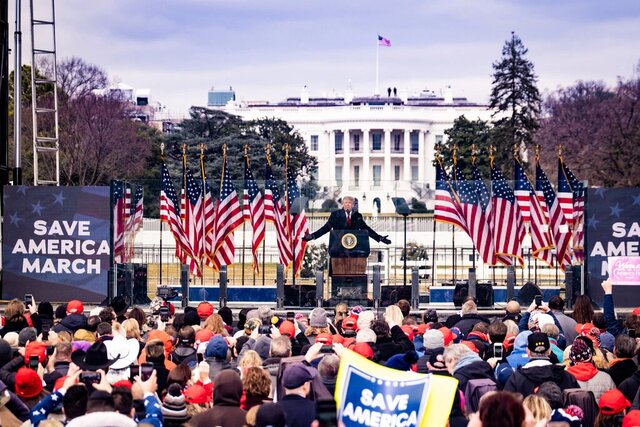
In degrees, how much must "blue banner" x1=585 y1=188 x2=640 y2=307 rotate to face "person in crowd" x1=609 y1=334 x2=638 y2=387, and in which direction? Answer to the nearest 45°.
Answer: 0° — it already faces them

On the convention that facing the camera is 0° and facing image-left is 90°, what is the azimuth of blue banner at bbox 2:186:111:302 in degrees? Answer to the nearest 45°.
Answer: approximately 0°

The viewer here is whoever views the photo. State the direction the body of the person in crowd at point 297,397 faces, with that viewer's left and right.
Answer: facing away from the viewer and to the right of the viewer

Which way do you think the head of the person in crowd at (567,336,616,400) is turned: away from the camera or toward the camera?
away from the camera

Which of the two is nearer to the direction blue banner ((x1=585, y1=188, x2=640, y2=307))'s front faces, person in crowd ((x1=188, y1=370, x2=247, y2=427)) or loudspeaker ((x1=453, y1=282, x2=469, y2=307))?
the person in crowd

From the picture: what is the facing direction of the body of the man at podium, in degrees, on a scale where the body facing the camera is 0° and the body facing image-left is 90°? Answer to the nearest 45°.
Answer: approximately 0°

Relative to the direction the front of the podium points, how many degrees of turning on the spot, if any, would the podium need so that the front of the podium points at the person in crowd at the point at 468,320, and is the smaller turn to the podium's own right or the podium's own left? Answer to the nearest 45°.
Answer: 0° — it already faces them

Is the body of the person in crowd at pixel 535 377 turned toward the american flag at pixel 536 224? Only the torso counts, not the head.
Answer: yes

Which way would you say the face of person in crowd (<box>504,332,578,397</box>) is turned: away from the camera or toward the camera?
away from the camera

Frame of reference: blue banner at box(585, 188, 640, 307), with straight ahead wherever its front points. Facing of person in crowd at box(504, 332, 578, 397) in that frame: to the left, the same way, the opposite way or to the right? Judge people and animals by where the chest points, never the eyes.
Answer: the opposite way

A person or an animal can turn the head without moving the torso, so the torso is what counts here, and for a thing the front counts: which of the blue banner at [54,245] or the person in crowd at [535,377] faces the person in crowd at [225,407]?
the blue banner

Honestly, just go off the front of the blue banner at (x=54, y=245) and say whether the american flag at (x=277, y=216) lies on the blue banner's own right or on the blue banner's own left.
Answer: on the blue banner's own left

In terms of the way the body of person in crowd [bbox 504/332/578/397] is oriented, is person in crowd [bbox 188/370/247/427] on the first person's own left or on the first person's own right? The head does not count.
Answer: on the first person's own left

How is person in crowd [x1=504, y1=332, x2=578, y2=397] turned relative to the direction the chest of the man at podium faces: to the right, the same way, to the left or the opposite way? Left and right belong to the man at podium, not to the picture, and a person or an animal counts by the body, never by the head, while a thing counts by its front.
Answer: the opposite way
